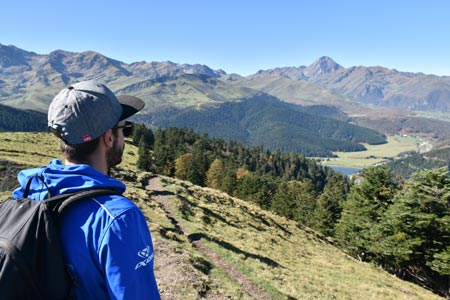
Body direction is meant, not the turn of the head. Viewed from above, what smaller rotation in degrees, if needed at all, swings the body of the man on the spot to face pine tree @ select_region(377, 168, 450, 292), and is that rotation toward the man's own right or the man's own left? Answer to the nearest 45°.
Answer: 0° — they already face it

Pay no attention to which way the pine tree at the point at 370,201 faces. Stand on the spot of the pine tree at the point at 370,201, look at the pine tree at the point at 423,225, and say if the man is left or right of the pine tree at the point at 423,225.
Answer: right

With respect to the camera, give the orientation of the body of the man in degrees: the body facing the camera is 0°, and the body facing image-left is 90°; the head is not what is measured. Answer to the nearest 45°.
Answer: approximately 225°

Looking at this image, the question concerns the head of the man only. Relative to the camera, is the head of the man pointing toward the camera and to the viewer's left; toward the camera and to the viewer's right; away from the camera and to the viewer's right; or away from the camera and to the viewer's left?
away from the camera and to the viewer's right

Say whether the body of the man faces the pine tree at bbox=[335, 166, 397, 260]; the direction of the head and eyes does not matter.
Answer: yes
